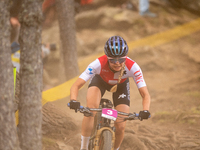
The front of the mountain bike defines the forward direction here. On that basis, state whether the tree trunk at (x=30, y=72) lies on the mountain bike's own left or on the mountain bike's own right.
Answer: on the mountain bike's own right

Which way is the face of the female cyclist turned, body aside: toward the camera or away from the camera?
toward the camera

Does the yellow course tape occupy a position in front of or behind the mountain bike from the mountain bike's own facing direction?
behind

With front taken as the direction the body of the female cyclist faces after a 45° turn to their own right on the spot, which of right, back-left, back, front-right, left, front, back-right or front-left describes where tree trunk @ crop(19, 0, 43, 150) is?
front

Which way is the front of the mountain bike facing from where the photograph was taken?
facing the viewer

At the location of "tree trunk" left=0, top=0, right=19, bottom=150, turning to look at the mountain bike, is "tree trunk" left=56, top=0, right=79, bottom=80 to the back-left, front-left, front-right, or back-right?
front-left

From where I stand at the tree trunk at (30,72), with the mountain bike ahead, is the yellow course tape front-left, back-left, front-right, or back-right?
front-left

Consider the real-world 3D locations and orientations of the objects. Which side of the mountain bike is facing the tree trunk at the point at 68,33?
back

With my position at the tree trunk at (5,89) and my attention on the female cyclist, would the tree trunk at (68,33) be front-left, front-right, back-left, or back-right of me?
front-left

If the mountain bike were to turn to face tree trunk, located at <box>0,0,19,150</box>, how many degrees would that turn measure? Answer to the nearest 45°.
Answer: approximately 45° to its right

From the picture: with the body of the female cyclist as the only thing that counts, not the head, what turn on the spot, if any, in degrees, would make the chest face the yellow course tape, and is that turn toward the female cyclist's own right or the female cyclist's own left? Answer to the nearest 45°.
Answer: approximately 180°
